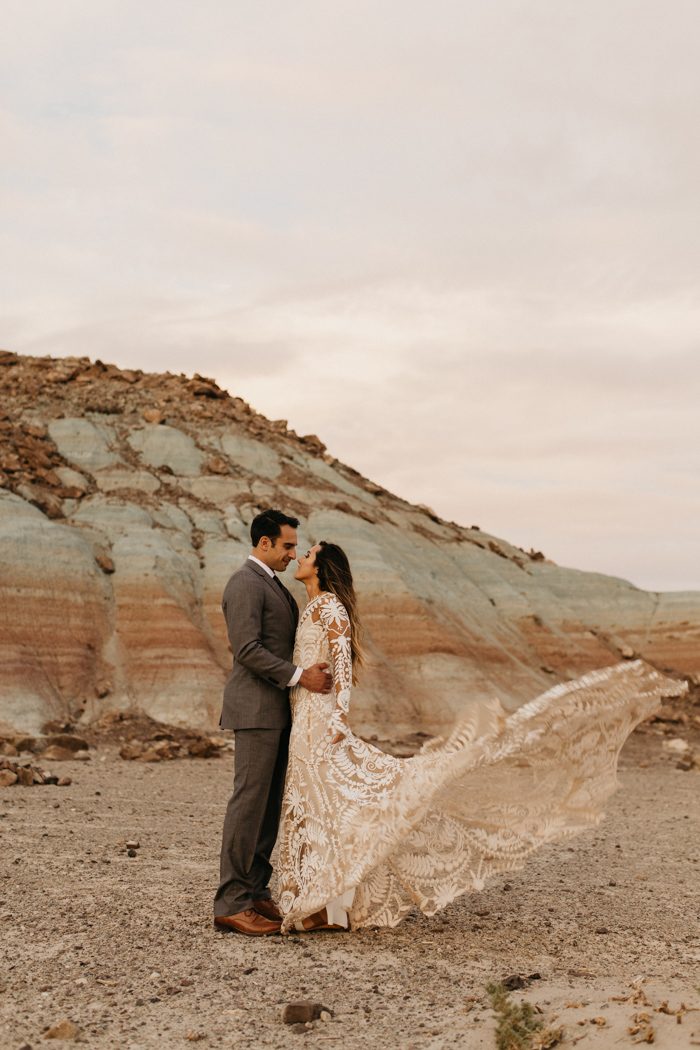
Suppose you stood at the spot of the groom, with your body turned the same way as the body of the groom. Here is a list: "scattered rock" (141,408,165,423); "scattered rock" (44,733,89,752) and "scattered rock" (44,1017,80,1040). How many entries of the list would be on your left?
2

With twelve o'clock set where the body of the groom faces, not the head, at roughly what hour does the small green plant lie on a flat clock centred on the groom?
The small green plant is roughly at 2 o'clock from the groom.

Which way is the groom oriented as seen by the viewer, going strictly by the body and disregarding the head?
to the viewer's right

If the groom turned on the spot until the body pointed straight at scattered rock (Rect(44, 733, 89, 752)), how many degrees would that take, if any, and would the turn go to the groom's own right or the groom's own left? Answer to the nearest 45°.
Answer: approximately 90° to the groom's own left

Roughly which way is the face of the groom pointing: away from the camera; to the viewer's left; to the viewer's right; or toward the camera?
to the viewer's right

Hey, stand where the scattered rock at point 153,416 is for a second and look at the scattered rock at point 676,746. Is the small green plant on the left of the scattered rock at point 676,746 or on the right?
right

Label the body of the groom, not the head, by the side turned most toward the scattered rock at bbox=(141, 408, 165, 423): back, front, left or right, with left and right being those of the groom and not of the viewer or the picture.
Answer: left

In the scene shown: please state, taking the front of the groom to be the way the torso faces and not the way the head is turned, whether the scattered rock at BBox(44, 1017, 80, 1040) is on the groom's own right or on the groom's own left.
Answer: on the groom's own right

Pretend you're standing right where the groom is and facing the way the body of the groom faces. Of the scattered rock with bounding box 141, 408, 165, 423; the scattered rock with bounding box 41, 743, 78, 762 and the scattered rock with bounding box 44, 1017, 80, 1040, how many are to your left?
2

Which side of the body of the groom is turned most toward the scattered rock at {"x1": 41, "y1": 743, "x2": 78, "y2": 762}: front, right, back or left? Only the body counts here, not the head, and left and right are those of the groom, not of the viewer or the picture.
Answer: left
